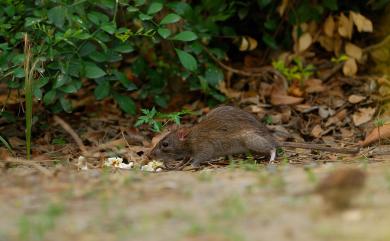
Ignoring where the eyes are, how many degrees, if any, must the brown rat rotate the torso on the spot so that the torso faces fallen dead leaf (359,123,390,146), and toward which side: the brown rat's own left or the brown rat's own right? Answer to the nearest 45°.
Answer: approximately 180°

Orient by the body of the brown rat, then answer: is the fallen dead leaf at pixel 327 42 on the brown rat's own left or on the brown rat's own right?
on the brown rat's own right

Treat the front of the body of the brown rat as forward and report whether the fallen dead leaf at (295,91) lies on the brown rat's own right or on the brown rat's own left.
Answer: on the brown rat's own right

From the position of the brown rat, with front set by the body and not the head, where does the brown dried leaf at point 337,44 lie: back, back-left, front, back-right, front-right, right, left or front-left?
back-right

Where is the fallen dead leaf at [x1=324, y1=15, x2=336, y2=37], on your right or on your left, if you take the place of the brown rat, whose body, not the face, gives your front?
on your right

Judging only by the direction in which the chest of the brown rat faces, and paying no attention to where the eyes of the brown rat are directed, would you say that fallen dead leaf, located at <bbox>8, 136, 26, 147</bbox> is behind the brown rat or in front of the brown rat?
in front

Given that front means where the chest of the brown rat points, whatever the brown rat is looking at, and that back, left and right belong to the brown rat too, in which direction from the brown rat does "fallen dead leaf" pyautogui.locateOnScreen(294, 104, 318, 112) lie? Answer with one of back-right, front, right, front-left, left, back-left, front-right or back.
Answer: back-right

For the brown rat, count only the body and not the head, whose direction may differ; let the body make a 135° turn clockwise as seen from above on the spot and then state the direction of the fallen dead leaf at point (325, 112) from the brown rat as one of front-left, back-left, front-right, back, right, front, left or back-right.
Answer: front

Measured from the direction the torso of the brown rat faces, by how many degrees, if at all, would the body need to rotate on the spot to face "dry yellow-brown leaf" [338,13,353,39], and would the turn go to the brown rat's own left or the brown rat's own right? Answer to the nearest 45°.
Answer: approximately 135° to the brown rat's own right

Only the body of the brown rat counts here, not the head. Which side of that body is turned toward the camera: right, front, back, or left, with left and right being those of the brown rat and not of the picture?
left

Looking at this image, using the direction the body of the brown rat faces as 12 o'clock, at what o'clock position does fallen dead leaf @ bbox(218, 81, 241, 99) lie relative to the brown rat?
The fallen dead leaf is roughly at 3 o'clock from the brown rat.

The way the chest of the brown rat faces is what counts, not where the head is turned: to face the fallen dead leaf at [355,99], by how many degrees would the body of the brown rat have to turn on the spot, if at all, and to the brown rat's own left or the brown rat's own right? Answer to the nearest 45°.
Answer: approximately 135° to the brown rat's own right

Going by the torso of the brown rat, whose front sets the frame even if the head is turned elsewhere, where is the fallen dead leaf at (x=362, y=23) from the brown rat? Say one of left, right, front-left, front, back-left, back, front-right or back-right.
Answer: back-right

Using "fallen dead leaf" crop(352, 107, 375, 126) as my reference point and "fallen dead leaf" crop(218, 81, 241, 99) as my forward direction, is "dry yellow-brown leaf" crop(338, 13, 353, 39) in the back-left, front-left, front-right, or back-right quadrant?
front-right
